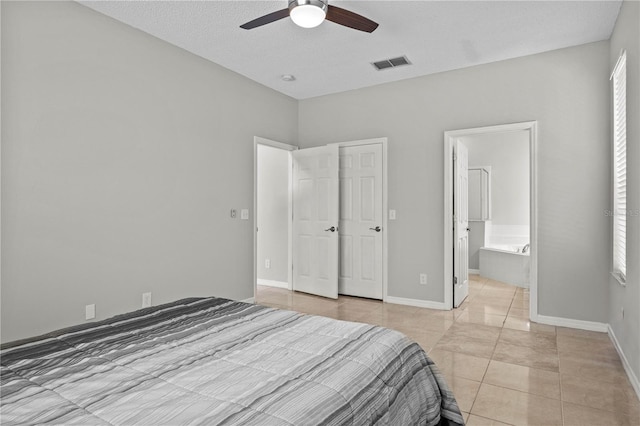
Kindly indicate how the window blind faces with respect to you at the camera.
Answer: facing to the left of the viewer

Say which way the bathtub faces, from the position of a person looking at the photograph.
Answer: facing the viewer and to the left of the viewer

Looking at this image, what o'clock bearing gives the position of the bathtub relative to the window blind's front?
The bathtub is roughly at 2 o'clock from the window blind.

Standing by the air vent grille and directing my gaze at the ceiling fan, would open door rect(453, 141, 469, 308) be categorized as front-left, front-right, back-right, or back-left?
back-left

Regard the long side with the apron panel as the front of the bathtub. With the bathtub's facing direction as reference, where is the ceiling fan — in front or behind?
in front

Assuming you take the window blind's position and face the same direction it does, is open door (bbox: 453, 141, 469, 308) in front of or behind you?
in front

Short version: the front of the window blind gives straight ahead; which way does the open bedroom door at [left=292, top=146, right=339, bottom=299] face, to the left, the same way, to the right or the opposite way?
to the left

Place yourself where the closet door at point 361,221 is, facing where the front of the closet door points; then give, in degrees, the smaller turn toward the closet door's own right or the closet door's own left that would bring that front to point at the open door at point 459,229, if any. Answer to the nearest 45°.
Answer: approximately 135° to the closet door's own left

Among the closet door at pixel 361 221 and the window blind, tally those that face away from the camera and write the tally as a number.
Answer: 0

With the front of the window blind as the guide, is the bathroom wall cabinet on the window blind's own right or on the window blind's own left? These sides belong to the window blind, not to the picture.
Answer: on the window blind's own right

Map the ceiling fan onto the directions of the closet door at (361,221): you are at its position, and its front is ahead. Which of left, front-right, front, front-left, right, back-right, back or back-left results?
front-left

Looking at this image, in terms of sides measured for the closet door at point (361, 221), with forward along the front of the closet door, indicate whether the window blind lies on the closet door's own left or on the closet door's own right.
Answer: on the closet door's own left
